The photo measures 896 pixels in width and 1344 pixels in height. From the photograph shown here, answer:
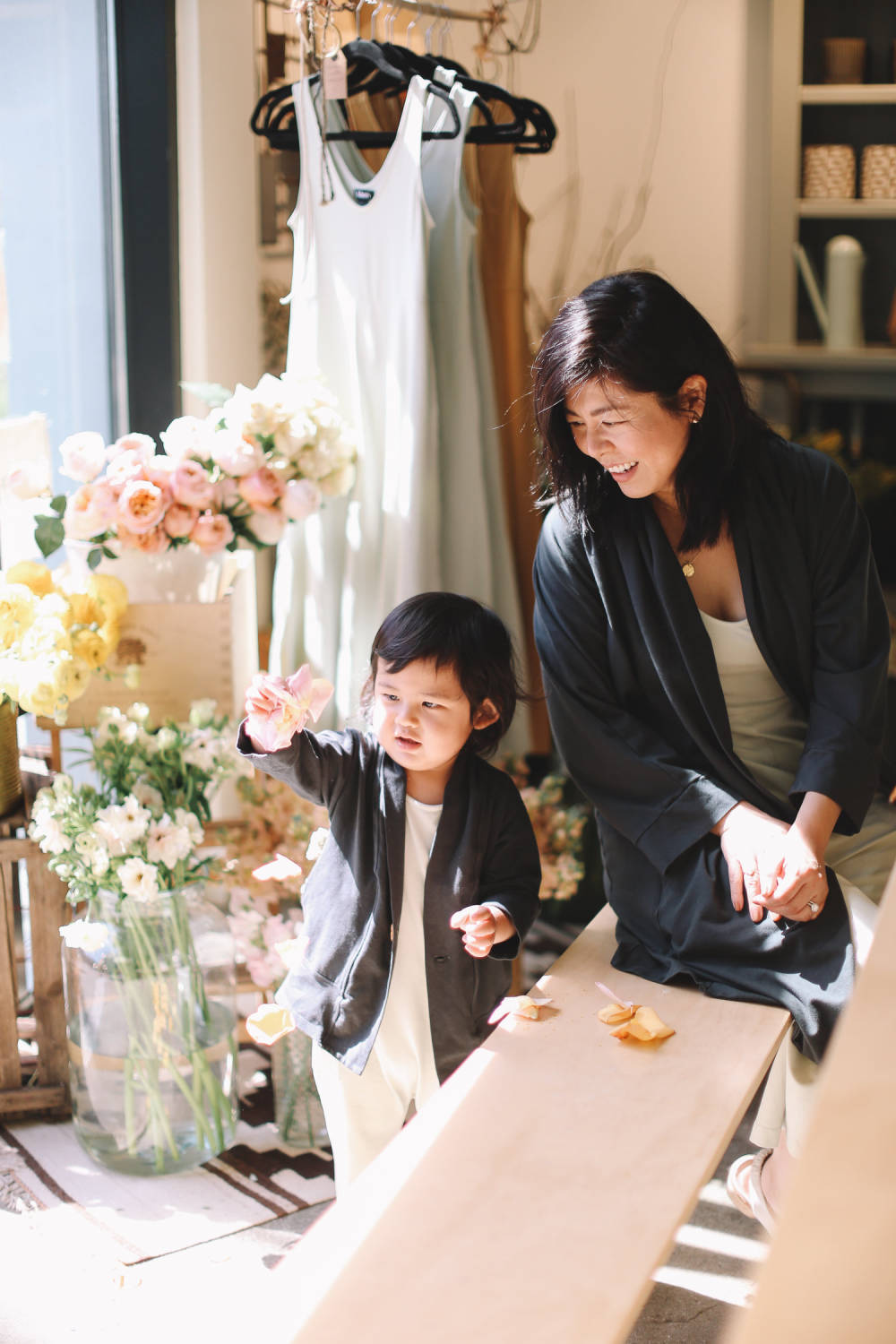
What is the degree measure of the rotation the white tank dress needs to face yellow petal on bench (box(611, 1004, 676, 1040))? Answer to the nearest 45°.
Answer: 0° — it already faces it

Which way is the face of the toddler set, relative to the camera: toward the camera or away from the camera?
toward the camera

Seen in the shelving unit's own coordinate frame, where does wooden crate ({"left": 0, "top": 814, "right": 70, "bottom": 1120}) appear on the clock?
The wooden crate is roughly at 1 o'clock from the shelving unit.

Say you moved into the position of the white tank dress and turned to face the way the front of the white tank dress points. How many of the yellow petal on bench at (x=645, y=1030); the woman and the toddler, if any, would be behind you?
0

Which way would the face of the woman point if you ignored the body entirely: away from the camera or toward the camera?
toward the camera

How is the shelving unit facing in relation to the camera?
toward the camera

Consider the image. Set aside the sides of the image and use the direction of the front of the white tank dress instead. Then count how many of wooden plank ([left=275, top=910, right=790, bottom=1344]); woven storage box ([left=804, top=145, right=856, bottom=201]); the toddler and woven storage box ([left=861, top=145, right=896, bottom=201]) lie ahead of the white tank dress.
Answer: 2

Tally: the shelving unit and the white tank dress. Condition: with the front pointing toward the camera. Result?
2

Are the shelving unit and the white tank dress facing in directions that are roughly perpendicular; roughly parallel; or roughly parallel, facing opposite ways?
roughly parallel

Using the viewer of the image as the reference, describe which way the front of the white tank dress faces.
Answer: facing the viewer

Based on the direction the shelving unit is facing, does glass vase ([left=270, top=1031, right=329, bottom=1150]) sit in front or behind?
in front
